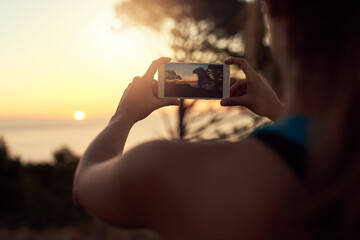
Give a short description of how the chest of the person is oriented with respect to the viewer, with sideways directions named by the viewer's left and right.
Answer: facing away from the viewer and to the left of the viewer

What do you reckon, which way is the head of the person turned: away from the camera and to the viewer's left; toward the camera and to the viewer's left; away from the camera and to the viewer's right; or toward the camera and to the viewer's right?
away from the camera and to the viewer's left

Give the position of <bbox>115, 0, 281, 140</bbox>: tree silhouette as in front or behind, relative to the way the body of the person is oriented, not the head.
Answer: in front

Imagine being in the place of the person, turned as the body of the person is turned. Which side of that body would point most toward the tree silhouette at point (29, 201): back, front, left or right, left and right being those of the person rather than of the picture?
front
